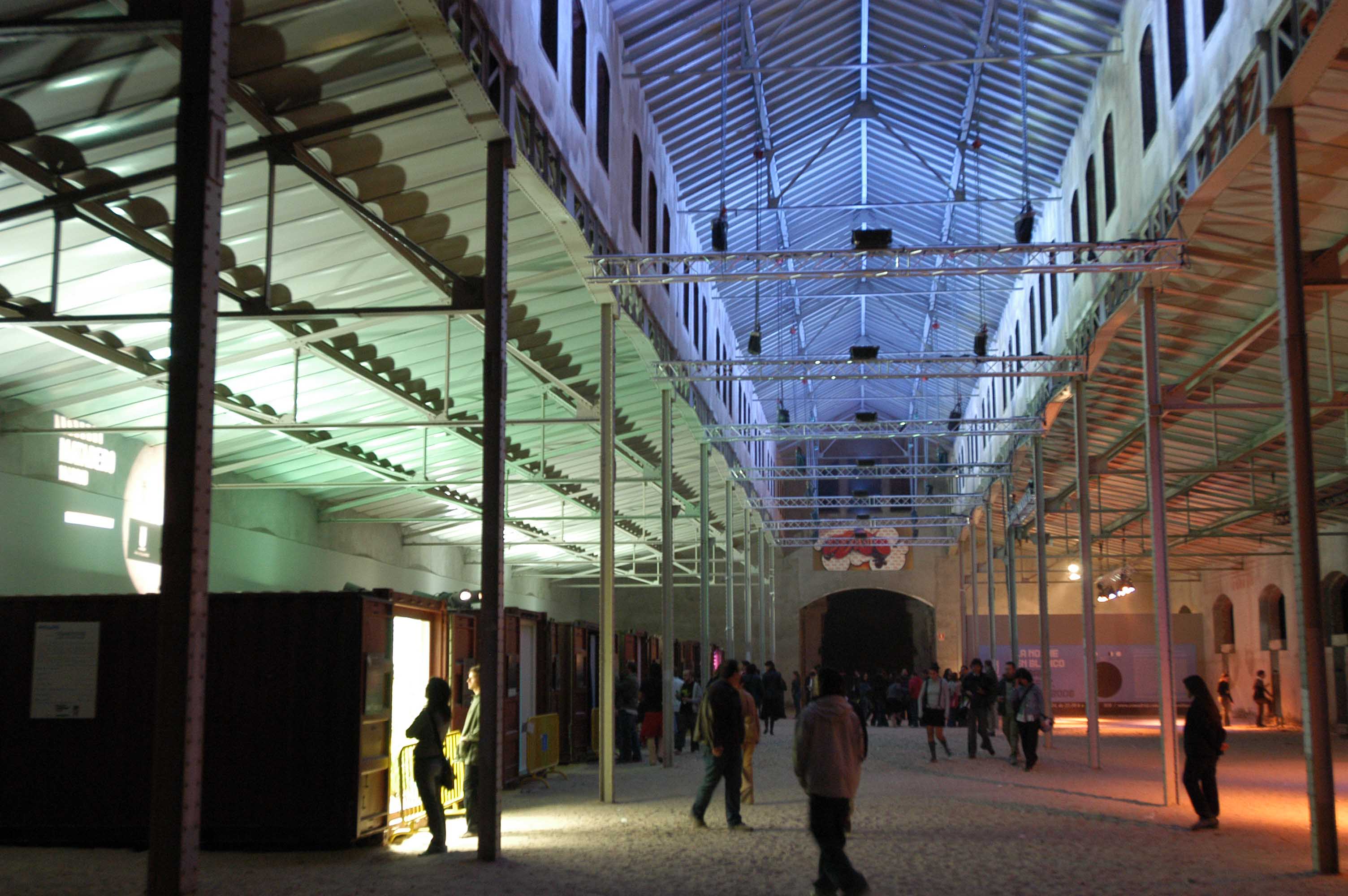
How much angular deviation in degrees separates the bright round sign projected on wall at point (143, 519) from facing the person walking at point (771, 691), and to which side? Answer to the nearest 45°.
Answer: approximately 45° to its left

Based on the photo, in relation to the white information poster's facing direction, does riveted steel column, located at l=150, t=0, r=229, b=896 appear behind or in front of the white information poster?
in front

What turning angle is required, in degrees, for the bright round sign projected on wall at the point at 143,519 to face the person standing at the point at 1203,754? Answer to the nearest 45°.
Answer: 0° — it already faces them

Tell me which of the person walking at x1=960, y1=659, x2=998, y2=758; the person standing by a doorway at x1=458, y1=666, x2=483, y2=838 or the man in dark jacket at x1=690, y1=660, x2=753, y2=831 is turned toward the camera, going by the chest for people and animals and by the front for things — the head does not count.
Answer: the person walking at x1=960, y1=659, x2=998, y2=758

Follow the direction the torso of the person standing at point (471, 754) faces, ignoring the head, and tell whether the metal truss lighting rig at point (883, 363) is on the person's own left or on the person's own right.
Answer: on the person's own right

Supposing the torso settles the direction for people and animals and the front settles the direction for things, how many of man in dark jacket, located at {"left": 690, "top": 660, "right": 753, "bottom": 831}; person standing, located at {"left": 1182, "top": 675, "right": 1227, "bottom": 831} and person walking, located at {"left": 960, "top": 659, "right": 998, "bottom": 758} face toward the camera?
1

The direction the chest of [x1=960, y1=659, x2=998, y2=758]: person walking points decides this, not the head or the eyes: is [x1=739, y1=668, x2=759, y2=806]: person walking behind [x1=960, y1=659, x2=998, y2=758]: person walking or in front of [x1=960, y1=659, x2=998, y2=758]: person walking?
in front

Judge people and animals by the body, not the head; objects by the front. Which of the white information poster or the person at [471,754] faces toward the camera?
the white information poster

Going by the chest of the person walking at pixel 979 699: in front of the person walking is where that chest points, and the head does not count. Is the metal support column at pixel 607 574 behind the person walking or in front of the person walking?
in front

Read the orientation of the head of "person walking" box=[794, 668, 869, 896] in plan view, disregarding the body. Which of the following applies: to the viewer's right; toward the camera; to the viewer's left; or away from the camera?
away from the camera

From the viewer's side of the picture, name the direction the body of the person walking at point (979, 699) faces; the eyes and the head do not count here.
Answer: toward the camera

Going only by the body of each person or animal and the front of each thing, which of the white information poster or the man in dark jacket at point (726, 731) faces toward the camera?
the white information poster

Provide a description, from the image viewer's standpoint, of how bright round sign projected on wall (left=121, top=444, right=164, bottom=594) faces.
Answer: facing the viewer and to the right of the viewer

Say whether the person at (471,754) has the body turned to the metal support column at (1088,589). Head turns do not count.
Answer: no

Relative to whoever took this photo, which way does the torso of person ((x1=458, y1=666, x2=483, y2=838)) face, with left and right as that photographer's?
facing to the left of the viewer

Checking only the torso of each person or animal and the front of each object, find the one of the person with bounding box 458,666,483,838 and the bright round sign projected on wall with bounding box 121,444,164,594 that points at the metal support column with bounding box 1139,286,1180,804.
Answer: the bright round sign projected on wall
